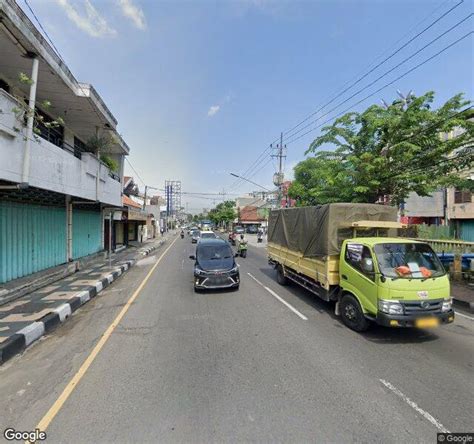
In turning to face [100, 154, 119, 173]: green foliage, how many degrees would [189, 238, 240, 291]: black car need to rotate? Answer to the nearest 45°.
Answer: approximately 135° to its right

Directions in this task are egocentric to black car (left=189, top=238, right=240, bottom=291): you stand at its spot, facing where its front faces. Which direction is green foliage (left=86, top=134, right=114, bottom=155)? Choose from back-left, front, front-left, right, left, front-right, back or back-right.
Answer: back-right

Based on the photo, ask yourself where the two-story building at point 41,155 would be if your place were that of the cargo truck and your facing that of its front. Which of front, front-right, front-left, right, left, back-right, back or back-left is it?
back-right

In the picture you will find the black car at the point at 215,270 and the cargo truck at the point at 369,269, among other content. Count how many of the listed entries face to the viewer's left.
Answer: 0

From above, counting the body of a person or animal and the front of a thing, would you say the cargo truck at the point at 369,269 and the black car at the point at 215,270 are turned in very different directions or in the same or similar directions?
same or similar directions

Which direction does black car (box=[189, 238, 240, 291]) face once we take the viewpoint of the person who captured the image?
facing the viewer

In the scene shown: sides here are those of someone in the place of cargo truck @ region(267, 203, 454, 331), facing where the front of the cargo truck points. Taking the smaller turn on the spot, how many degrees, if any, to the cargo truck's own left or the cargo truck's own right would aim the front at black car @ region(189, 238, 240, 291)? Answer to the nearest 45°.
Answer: approximately 135° to the cargo truck's own right

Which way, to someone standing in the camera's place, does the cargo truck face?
facing the viewer and to the right of the viewer

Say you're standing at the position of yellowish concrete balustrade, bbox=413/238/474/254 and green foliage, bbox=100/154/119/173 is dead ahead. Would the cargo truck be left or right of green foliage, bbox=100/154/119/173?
left

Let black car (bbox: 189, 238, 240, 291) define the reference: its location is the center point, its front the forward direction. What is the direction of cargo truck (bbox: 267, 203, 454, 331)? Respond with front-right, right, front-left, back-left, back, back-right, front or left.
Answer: front-left

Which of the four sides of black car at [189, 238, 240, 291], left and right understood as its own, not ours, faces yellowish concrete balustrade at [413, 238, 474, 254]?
left

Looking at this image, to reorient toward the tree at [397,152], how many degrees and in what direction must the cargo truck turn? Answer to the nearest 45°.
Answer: approximately 135° to its left

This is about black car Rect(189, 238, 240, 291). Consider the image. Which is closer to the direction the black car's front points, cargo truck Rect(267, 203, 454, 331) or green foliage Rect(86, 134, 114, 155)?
the cargo truck
